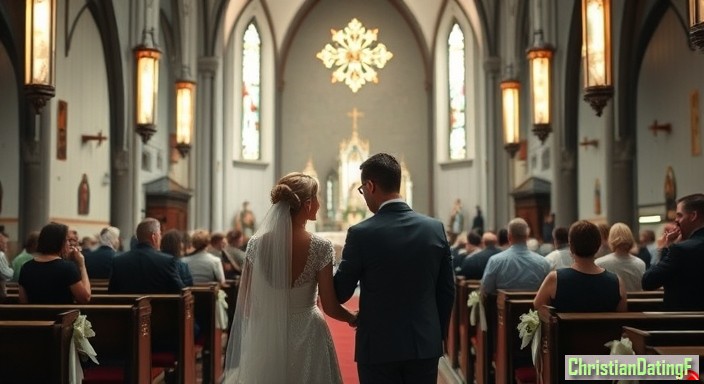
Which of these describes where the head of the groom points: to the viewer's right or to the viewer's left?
to the viewer's left

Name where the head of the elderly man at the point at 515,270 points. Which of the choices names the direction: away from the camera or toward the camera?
away from the camera

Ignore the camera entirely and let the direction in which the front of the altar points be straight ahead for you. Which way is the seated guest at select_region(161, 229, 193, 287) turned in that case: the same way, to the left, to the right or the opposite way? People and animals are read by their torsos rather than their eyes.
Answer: the opposite way

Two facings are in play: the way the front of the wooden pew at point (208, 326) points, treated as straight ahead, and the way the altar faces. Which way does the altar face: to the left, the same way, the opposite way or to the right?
the opposite way

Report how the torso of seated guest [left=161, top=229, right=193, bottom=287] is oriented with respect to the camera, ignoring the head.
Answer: away from the camera

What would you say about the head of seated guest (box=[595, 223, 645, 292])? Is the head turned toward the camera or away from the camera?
away from the camera

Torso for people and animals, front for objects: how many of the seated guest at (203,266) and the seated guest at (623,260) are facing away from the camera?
2

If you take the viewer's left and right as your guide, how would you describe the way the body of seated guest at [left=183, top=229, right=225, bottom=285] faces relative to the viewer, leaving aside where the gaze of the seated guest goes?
facing away from the viewer

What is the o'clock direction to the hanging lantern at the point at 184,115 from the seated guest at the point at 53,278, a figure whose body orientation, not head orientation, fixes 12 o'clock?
The hanging lantern is roughly at 11 o'clock from the seated guest.

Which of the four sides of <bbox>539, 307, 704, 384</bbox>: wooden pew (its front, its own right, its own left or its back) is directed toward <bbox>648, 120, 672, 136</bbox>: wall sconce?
front

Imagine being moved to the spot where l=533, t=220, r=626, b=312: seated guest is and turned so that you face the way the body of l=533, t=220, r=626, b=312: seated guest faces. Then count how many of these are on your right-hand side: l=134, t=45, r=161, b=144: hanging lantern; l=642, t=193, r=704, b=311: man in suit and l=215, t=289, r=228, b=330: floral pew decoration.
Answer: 1

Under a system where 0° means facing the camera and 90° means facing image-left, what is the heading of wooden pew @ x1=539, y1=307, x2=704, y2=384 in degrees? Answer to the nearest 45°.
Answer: approximately 180°

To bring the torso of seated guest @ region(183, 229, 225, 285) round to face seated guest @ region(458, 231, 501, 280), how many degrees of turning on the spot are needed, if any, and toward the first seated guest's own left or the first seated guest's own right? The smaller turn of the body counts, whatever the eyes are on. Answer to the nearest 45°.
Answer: approximately 90° to the first seated guest's own right

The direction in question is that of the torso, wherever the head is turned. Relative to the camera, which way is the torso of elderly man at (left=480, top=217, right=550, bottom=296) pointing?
away from the camera

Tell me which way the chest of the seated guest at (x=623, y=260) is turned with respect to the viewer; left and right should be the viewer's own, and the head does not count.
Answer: facing away from the viewer

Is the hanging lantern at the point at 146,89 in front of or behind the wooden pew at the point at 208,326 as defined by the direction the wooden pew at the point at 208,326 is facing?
in front
